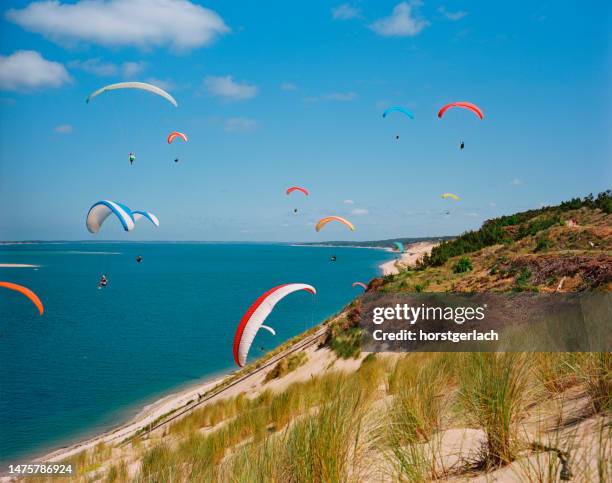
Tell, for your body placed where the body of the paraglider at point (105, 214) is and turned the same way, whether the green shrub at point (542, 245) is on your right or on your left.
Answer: on your left

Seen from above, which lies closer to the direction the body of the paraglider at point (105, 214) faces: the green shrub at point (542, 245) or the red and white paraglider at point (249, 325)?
the red and white paraglider

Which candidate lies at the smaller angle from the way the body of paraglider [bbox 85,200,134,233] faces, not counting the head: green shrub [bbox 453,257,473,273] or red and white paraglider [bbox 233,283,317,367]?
the red and white paraglider

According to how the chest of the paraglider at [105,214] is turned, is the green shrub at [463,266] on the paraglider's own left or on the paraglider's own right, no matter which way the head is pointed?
on the paraglider's own left

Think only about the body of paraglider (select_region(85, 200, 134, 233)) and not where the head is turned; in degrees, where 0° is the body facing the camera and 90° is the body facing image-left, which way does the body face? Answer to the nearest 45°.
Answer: approximately 45°

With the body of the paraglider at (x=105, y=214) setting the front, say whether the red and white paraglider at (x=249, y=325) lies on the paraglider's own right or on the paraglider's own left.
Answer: on the paraglider's own left
